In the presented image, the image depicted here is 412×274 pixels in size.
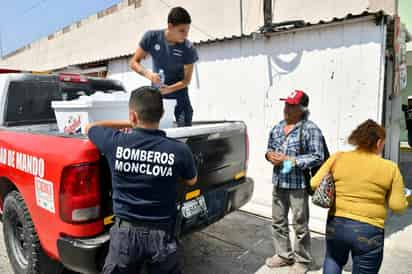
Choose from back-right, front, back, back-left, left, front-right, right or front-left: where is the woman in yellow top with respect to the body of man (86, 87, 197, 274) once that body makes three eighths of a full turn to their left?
back-left

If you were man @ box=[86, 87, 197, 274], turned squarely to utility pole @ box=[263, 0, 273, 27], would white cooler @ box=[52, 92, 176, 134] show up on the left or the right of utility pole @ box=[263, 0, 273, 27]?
left

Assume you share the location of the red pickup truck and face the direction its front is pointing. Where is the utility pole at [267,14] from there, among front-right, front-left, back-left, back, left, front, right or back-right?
right

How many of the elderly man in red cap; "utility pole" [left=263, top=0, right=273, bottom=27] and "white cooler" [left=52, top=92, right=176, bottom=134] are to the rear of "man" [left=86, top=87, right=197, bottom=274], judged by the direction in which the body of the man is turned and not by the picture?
0

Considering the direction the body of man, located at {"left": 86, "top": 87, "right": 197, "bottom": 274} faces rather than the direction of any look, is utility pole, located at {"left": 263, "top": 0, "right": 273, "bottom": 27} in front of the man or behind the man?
in front

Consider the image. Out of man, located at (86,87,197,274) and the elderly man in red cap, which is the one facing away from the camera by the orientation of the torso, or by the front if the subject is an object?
the man

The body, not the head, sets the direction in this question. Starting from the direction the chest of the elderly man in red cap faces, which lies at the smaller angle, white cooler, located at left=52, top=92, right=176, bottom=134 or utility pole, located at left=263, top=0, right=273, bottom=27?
the white cooler

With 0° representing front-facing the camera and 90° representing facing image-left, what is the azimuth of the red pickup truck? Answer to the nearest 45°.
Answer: approximately 135°

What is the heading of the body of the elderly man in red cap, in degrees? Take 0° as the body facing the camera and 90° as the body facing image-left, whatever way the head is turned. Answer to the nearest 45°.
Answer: approximately 45°

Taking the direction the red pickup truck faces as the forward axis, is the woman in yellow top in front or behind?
behind

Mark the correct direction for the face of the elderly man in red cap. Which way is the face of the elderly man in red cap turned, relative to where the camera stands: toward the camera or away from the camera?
toward the camera

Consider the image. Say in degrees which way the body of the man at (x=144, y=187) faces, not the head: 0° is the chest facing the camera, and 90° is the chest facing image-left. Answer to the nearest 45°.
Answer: approximately 180°

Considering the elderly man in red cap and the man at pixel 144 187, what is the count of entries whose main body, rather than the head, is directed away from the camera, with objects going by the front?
1

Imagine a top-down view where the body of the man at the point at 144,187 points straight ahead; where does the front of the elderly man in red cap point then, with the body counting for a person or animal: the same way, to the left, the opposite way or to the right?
to the left

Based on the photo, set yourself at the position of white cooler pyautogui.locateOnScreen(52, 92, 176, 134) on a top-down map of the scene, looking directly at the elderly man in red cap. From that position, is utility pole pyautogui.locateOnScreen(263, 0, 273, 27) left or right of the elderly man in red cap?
left

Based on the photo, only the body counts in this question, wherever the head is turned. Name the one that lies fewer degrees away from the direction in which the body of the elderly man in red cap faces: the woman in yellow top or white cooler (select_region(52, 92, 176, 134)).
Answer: the white cooler
